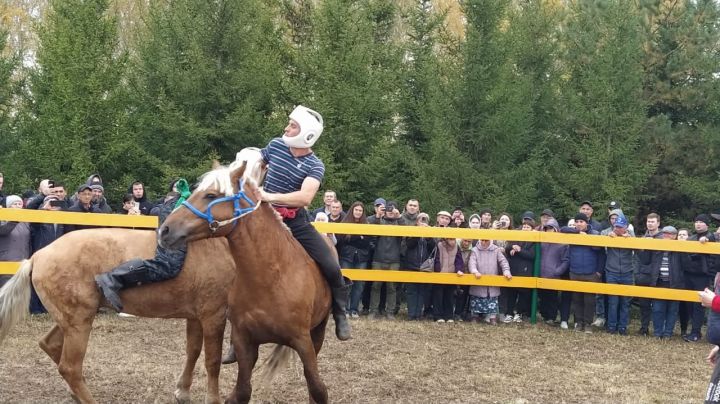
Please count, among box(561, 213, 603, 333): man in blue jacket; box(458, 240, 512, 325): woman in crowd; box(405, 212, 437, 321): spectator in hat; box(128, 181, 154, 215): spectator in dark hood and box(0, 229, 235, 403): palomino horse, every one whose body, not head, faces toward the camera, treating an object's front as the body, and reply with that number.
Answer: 4

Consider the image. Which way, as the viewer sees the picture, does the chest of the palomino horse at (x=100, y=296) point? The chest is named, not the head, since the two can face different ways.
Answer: to the viewer's right

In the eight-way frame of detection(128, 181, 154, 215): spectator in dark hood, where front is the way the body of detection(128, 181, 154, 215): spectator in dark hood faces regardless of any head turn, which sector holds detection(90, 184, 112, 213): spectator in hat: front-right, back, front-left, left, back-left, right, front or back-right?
front-right

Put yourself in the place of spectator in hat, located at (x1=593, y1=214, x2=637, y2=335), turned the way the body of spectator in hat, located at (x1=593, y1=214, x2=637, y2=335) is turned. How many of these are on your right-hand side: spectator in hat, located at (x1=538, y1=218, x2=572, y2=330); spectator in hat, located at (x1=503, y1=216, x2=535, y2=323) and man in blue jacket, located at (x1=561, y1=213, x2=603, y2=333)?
3

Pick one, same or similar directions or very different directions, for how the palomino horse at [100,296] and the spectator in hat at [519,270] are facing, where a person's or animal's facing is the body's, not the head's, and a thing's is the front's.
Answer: very different directions

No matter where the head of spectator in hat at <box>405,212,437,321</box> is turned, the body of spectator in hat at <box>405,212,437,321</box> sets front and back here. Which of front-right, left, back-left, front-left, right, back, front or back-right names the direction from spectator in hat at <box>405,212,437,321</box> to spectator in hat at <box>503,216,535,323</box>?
left

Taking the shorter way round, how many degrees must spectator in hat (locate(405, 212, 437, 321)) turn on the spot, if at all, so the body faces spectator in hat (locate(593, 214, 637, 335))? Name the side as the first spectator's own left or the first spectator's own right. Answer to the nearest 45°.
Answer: approximately 90° to the first spectator's own left

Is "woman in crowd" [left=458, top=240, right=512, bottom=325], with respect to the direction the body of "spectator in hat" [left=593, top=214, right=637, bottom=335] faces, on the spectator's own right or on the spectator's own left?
on the spectator's own right

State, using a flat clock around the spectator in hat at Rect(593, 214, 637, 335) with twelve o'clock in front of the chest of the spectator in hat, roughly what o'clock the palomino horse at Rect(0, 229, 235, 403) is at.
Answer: The palomino horse is roughly at 1 o'clock from the spectator in hat.

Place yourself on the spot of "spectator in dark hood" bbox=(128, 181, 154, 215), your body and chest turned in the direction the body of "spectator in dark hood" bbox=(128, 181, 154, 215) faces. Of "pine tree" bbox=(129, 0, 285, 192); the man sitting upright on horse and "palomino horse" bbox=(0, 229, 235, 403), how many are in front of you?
2

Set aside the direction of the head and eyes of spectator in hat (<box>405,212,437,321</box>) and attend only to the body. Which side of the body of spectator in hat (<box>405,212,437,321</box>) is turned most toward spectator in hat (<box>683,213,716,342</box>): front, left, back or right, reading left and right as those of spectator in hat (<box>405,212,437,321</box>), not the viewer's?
left
